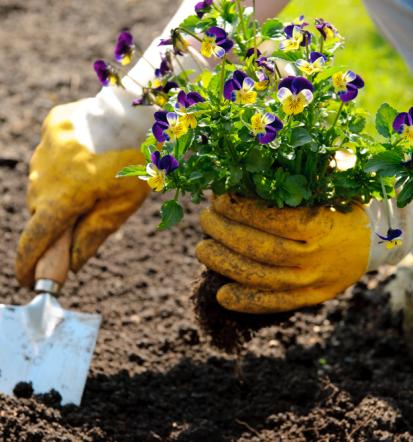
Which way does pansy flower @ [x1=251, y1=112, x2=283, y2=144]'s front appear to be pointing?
toward the camera
